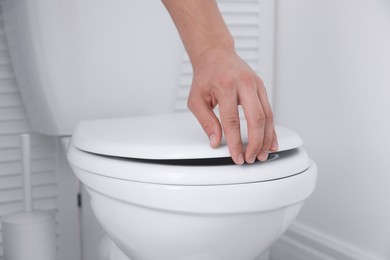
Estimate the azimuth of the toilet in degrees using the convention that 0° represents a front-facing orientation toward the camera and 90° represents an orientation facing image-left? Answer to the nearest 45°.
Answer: approximately 315°
